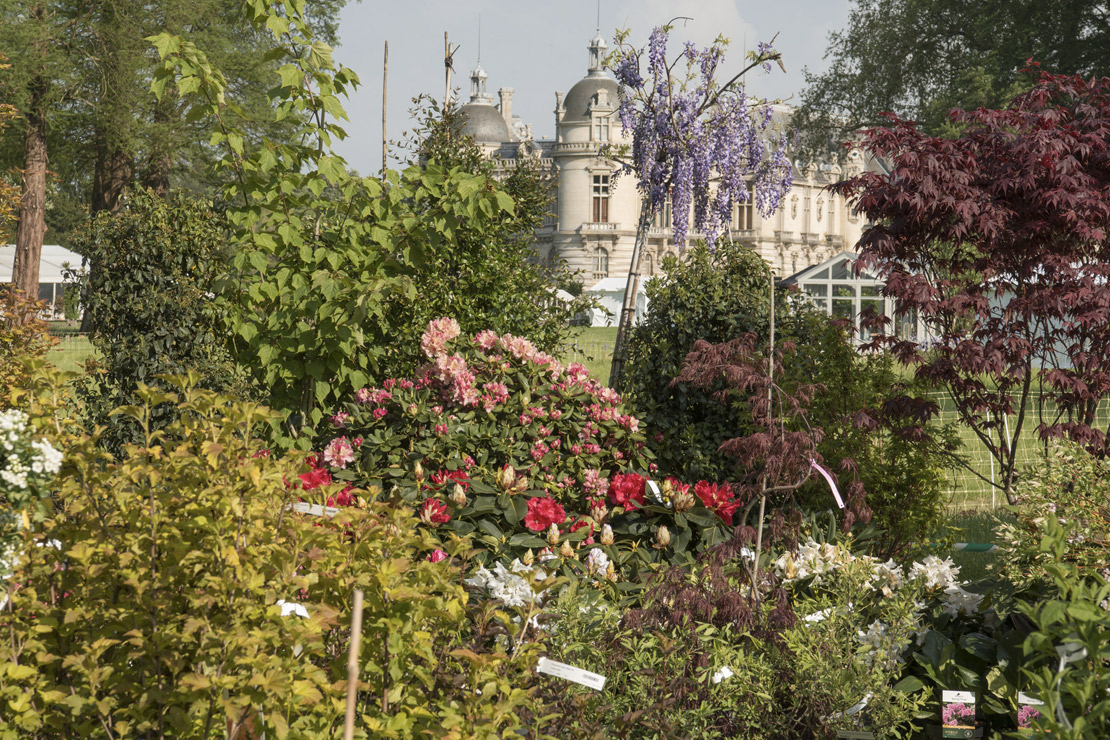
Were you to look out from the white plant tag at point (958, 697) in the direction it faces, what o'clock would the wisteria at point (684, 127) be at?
The wisteria is roughly at 5 o'clock from the white plant tag.

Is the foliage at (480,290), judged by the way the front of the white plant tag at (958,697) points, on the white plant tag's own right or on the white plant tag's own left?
on the white plant tag's own right

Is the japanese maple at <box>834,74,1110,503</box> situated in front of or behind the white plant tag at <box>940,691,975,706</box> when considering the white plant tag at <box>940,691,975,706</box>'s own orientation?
behind

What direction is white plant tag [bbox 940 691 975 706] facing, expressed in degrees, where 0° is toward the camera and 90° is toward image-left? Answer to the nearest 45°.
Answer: approximately 0°

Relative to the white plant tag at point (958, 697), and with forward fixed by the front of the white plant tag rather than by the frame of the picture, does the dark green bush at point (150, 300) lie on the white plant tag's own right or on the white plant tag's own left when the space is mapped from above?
on the white plant tag's own right

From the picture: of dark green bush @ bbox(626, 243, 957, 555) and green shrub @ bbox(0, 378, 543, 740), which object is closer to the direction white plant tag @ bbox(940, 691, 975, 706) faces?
the green shrub

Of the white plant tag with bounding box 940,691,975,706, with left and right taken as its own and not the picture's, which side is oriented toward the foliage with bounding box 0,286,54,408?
right

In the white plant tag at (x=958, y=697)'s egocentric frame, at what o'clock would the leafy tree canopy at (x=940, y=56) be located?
The leafy tree canopy is roughly at 6 o'clock from the white plant tag.

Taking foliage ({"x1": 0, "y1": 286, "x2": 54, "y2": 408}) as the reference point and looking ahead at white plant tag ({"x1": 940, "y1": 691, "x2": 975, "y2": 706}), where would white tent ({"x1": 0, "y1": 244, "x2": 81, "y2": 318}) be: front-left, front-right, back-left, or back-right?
back-left

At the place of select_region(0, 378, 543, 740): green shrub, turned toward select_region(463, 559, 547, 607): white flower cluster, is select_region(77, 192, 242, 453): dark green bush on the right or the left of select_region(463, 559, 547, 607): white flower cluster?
left
